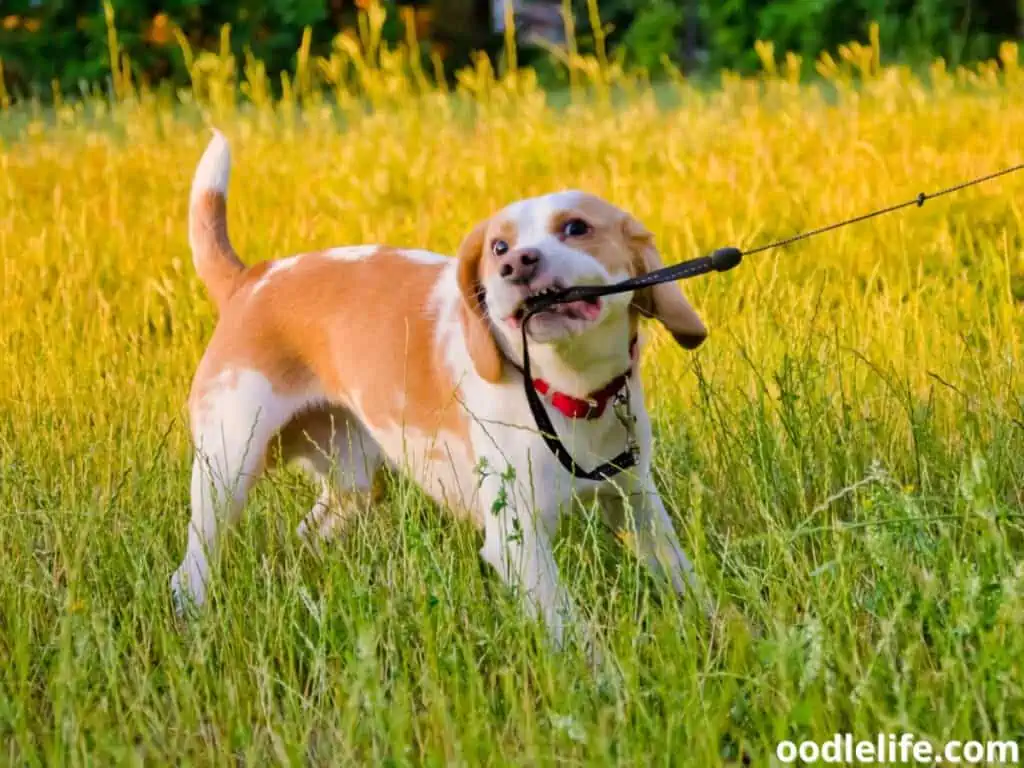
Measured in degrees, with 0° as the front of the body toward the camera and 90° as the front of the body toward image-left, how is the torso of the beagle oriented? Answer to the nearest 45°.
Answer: approximately 315°
